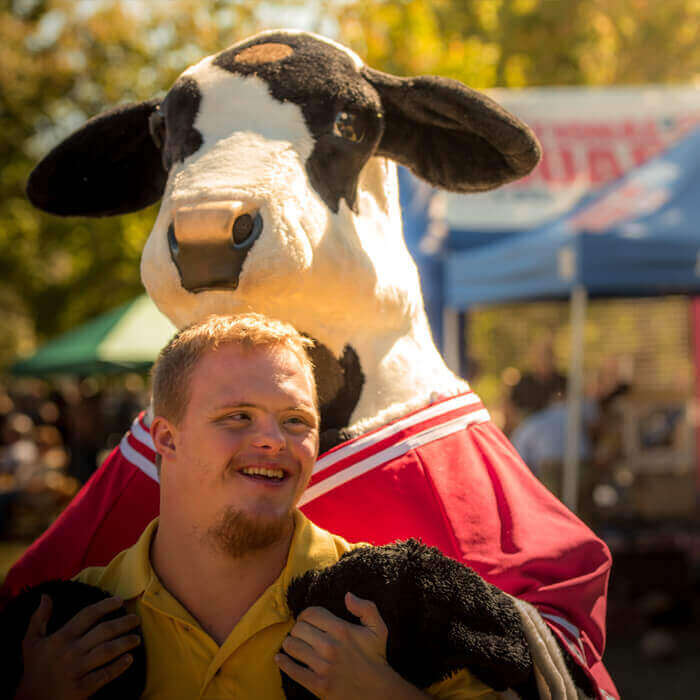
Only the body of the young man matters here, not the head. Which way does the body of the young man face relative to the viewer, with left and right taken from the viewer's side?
facing the viewer

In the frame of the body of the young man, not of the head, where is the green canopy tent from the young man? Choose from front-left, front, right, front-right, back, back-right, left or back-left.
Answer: back

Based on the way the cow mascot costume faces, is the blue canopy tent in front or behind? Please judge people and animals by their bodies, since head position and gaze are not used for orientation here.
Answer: behind

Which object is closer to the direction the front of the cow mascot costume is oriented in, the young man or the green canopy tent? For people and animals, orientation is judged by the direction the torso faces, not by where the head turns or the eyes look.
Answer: the young man

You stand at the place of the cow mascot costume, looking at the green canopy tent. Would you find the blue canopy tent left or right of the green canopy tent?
right

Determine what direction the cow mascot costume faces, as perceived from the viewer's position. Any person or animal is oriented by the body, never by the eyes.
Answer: facing the viewer and to the left of the viewer

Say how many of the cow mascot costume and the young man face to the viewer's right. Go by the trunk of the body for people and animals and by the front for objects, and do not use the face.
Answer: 0

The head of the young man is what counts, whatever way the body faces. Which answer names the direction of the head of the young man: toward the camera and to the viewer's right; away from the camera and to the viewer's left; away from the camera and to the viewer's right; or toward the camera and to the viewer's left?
toward the camera and to the viewer's right
